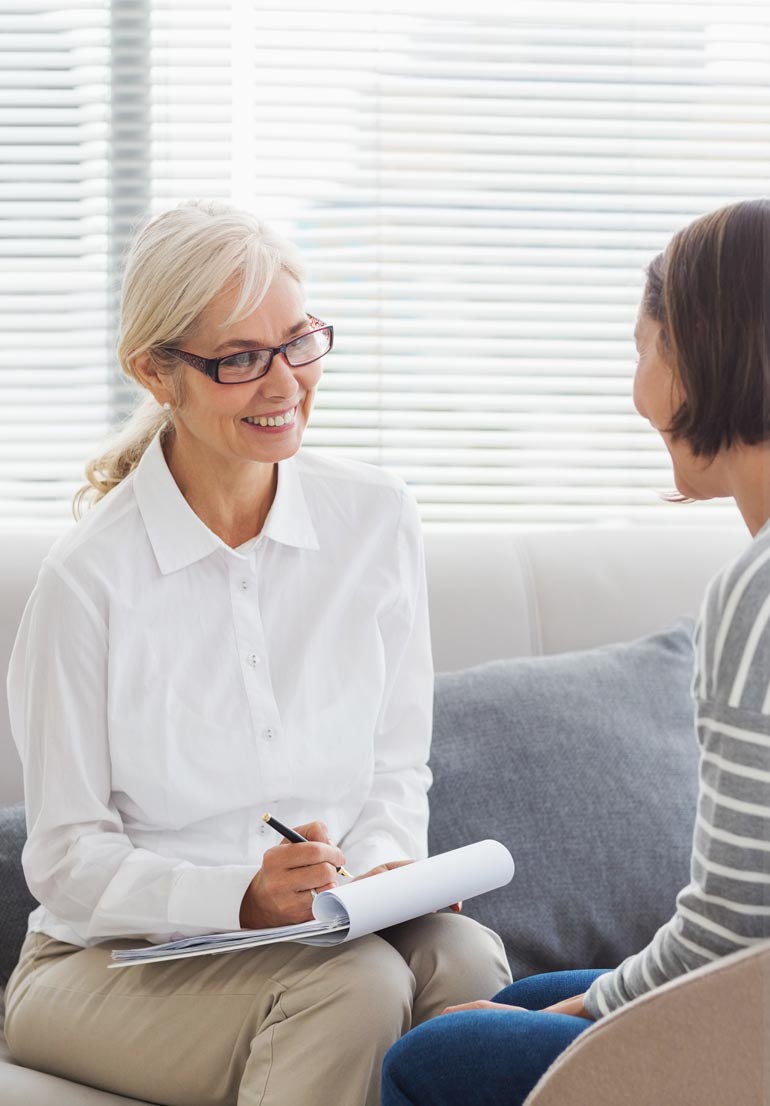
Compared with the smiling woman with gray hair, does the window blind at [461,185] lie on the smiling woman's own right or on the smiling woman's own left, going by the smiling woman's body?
on the smiling woman's own left

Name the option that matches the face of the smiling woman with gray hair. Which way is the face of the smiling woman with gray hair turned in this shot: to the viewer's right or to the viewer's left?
to the viewer's right

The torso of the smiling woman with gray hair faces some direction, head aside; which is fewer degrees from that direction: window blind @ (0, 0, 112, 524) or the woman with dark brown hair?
the woman with dark brown hair

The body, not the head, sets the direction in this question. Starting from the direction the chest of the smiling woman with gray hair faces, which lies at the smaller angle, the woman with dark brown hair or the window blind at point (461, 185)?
the woman with dark brown hair

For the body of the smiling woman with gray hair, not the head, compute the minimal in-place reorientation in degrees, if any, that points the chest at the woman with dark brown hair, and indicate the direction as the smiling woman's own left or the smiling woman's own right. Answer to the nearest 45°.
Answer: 0° — they already face them

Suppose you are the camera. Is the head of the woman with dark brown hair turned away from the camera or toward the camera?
away from the camera

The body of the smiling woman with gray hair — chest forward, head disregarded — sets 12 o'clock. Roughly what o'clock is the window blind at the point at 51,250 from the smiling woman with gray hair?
The window blind is roughly at 7 o'clock from the smiling woman with gray hair.

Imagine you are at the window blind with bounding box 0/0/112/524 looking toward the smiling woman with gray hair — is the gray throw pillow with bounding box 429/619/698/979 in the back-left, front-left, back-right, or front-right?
front-left

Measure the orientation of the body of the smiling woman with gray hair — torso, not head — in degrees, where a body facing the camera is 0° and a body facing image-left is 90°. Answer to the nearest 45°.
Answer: approximately 315°
